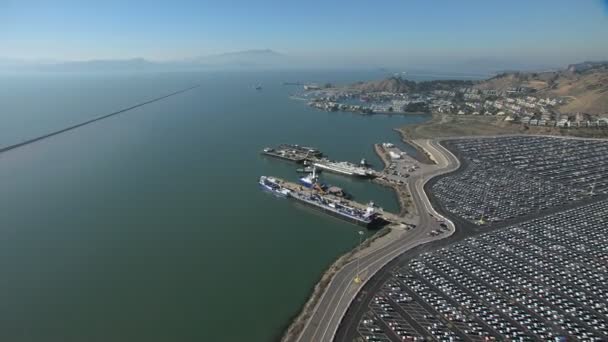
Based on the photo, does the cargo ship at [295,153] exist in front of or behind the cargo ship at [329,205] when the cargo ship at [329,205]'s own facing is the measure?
in front

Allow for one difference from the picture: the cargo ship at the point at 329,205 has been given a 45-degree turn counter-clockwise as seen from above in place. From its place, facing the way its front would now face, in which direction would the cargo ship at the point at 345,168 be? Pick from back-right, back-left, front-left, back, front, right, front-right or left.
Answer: right

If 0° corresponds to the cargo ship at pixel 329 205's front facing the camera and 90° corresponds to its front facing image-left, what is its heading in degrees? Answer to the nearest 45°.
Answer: approximately 135°
